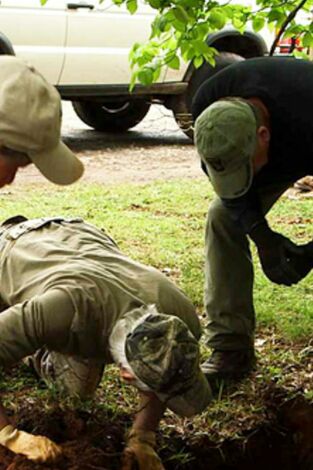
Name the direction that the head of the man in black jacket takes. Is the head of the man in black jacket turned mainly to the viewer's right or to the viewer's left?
to the viewer's left

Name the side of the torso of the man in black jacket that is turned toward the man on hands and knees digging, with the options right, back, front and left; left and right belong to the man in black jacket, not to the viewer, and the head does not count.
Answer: front

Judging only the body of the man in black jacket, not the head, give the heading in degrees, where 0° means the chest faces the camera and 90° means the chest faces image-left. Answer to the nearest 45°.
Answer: approximately 45°
